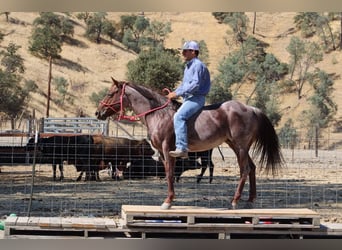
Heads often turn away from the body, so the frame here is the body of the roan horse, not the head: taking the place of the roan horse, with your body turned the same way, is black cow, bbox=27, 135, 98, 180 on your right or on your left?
on your right

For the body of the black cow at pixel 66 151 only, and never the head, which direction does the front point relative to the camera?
to the viewer's left

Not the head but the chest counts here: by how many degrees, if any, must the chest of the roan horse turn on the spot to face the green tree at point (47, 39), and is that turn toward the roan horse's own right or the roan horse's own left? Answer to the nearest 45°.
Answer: approximately 90° to the roan horse's own right

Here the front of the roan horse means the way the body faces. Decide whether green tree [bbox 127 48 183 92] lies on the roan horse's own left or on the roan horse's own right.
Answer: on the roan horse's own right

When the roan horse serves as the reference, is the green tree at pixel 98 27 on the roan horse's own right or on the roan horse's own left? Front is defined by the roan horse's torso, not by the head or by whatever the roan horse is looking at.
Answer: on the roan horse's own right

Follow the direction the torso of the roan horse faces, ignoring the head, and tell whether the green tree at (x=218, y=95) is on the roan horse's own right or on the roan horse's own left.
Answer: on the roan horse's own right

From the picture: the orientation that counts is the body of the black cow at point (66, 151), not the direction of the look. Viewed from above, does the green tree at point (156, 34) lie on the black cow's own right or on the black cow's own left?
on the black cow's own right

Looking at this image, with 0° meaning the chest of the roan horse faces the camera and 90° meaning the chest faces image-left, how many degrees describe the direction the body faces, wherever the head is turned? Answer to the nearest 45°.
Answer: approximately 90°

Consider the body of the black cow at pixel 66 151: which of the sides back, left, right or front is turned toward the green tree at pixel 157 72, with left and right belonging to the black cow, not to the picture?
right
